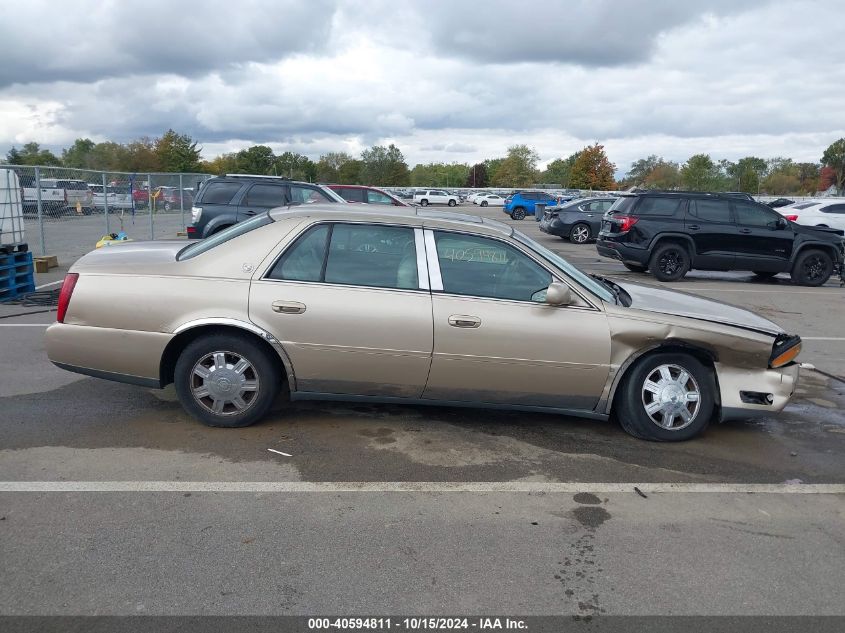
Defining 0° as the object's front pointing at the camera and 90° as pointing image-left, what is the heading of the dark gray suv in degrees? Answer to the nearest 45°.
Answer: approximately 270°

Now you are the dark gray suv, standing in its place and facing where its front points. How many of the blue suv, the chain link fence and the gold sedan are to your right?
1

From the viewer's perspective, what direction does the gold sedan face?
to the viewer's right

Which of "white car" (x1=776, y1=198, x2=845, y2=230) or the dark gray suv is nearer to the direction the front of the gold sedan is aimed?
the white car

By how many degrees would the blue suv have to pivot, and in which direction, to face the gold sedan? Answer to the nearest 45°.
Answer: approximately 135° to its right

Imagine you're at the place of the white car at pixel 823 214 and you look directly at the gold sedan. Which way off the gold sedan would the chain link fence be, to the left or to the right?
right

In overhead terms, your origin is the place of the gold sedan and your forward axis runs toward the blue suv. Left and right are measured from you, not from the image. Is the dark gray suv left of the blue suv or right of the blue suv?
left

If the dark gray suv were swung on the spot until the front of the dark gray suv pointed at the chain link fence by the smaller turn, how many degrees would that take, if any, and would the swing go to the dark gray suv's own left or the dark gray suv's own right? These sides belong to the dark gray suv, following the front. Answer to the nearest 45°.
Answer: approximately 135° to the dark gray suv's own left

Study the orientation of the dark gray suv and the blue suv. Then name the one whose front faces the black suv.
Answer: the dark gray suv
